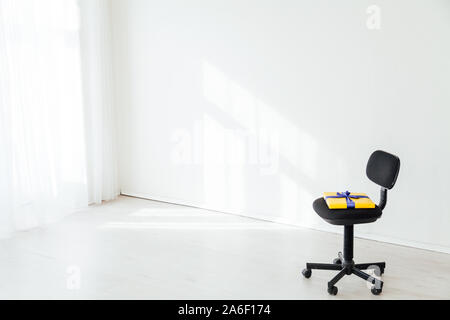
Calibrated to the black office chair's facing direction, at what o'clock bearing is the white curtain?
The white curtain is roughly at 2 o'clock from the black office chair.

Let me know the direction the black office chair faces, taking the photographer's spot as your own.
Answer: facing the viewer and to the left of the viewer
